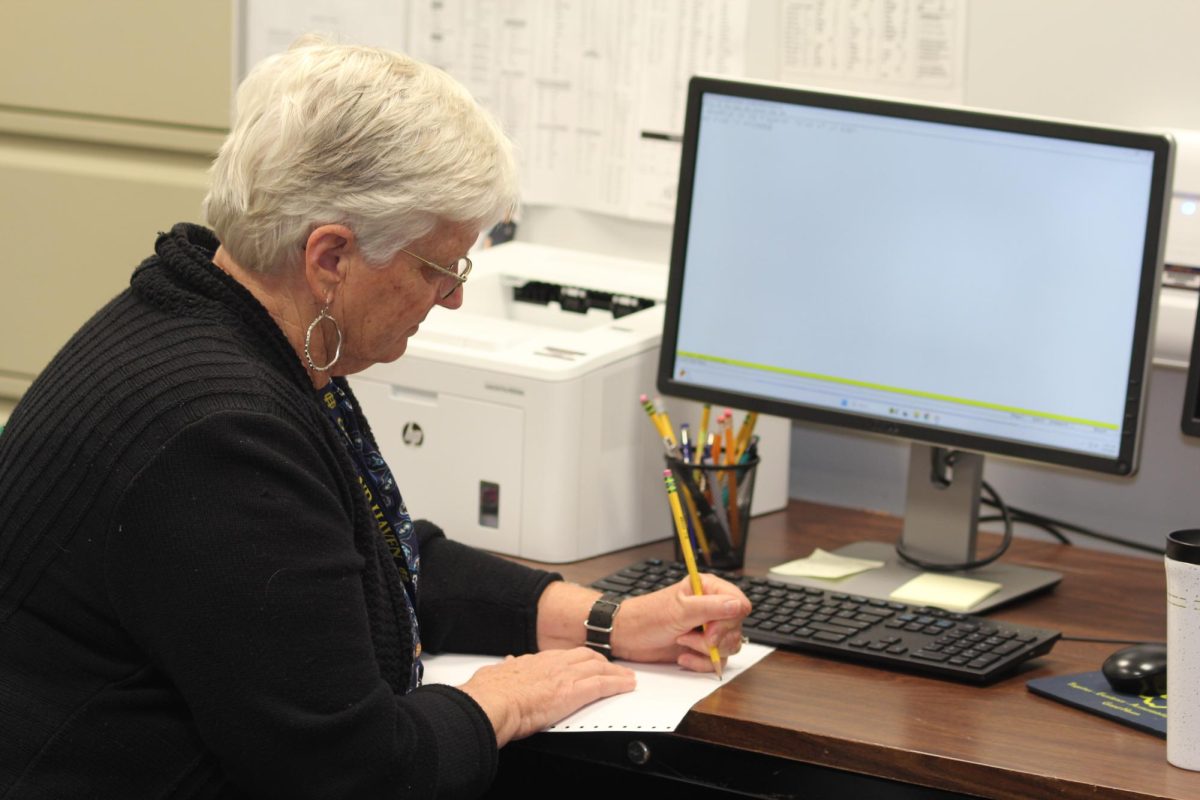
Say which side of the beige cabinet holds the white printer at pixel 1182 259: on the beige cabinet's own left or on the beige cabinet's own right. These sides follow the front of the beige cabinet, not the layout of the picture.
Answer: on the beige cabinet's own left

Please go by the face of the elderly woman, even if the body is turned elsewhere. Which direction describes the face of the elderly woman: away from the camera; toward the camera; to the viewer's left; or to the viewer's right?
to the viewer's right

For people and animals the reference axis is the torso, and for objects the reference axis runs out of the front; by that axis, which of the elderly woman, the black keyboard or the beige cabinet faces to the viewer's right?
the elderly woman

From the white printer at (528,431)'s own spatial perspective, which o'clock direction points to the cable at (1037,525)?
The cable is roughly at 7 o'clock from the white printer.

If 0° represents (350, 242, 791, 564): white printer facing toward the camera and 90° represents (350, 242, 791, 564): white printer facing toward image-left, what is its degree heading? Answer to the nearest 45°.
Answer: approximately 45°

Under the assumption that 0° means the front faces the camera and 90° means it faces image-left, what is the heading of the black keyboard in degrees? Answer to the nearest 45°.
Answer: approximately 45°

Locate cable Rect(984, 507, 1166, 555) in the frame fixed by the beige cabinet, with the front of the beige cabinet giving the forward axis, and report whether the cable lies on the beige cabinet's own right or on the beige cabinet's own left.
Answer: on the beige cabinet's own left

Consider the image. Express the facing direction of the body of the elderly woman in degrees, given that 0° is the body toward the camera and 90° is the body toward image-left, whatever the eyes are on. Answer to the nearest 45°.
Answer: approximately 270°
